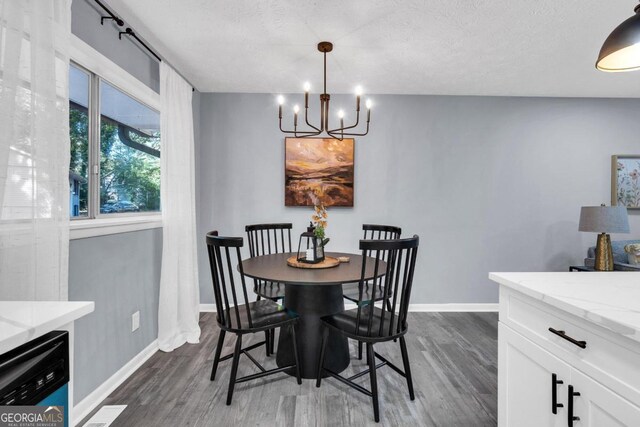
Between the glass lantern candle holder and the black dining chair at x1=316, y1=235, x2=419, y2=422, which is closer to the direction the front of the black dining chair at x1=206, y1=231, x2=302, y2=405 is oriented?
the glass lantern candle holder

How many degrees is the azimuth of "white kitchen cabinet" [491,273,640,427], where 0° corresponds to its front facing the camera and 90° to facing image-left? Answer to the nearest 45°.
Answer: approximately 45°

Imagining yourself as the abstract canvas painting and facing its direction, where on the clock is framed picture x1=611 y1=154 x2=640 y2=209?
The framed picture is roughly at 9 o'clock from the abstract canvas painting.

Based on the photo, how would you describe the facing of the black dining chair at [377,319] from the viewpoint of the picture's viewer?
facing away from the viewer and to the left of the viewer

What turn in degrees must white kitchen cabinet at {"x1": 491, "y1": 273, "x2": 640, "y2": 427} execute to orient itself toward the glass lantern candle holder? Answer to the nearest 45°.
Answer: approximately 45° to its right

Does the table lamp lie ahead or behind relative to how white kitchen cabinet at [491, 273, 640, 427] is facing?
behind

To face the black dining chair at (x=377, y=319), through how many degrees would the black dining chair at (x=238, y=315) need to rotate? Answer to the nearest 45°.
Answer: approximately 45° to its right

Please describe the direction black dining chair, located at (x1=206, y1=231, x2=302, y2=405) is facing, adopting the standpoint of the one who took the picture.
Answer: facing away from the viewer and to the right of the viewer

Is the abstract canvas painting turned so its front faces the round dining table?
yes

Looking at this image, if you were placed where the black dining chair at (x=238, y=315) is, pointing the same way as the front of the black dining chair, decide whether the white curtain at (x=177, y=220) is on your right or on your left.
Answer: on your left

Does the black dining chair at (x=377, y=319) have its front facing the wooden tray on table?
yes
